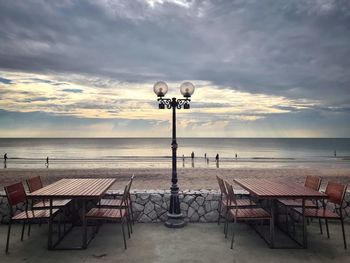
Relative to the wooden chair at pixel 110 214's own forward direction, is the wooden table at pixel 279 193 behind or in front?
behind

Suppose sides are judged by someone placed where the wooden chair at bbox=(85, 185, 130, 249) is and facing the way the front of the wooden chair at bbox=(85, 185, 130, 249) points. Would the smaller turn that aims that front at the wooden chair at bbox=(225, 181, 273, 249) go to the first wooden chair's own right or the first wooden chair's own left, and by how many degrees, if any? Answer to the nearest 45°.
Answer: approximately 180°

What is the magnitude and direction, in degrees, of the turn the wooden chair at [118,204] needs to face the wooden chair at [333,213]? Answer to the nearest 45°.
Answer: approximately 135° to its left

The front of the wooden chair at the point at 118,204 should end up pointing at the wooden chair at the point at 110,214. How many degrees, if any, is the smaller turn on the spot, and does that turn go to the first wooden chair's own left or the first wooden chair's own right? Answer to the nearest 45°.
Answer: approximately 90° to the first wooden chair's own left

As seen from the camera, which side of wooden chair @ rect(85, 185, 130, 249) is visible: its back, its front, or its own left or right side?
left

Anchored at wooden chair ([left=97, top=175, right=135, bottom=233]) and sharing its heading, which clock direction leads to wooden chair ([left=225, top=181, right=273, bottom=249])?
wooden chair ([left=225, top=181, right=273, bottom=249]) is roughly at 7 o'clock from wooden chair ([left=97, top=175, right=135, bottom=233]).

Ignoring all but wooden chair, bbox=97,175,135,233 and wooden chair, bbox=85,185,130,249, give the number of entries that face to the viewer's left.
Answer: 2

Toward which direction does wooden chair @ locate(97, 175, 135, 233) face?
to the viewer's left

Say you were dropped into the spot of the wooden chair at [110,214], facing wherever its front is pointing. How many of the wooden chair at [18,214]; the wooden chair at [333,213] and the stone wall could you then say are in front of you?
1
